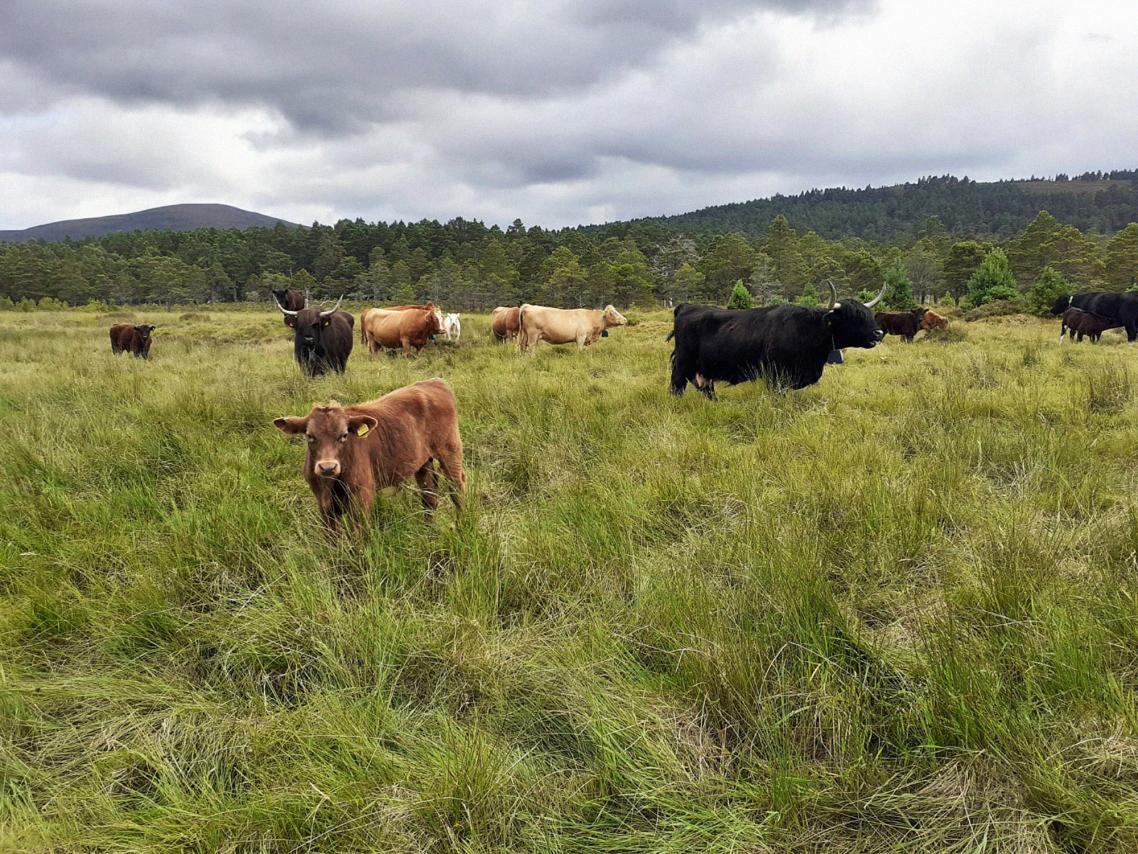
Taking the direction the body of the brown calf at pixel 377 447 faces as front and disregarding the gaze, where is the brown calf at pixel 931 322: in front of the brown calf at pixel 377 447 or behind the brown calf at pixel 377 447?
behind

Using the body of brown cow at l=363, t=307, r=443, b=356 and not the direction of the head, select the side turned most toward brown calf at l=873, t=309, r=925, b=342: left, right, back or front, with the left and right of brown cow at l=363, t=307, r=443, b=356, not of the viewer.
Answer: front

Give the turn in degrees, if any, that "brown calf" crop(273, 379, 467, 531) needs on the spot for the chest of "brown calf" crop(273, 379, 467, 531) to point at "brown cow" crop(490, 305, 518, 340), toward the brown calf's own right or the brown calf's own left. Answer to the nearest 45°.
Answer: approximately 135° to the brown calf's own right

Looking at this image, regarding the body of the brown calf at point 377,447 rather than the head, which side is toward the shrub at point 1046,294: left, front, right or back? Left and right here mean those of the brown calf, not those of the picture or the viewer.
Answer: back

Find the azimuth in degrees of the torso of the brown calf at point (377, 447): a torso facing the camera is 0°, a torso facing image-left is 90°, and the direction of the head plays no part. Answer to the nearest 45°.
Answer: approximately 45°

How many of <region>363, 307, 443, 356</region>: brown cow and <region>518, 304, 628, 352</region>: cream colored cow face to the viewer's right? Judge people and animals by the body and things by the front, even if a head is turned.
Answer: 2

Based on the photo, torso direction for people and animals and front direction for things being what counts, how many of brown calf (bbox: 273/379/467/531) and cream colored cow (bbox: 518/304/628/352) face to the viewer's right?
1

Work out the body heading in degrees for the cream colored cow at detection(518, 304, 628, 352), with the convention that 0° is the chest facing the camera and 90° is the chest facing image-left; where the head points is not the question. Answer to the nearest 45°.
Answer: approximately 270°

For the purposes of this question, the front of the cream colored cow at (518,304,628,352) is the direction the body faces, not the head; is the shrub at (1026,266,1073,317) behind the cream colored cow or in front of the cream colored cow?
in front

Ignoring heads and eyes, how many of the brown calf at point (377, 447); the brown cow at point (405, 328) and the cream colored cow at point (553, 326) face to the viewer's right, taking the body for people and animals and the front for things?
2

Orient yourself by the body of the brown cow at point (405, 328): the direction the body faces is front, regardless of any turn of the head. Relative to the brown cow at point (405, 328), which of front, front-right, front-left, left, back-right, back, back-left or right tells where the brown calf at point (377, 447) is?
right

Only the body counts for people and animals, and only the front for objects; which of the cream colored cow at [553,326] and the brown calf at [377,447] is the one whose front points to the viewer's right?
the cream colored cow

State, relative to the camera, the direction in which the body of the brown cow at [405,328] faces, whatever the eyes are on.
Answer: to the viewer's right

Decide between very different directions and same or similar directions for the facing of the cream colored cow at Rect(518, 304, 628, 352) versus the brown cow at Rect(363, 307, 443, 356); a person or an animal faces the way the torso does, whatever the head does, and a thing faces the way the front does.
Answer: same or similar directions

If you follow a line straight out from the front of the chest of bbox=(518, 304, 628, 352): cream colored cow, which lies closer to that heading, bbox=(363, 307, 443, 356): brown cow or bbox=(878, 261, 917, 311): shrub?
the shrub
